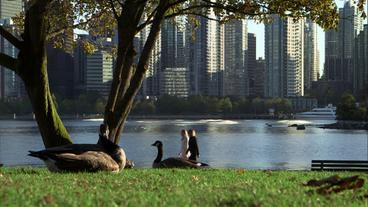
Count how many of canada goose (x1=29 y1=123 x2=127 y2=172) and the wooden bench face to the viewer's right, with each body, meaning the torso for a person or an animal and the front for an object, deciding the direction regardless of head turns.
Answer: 1

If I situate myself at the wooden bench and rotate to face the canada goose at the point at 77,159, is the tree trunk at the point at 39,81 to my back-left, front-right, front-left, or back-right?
front-right

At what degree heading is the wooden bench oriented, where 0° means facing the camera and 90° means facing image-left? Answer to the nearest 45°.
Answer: approximately 180°

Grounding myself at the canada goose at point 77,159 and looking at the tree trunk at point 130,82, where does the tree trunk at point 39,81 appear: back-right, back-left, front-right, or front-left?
front-left

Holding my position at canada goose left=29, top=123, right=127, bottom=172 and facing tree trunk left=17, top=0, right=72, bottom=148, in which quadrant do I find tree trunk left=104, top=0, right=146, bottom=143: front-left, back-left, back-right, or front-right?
front-right

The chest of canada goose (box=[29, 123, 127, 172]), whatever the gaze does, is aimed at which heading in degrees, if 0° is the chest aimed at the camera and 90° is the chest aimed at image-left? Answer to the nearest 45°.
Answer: approximately 270°
